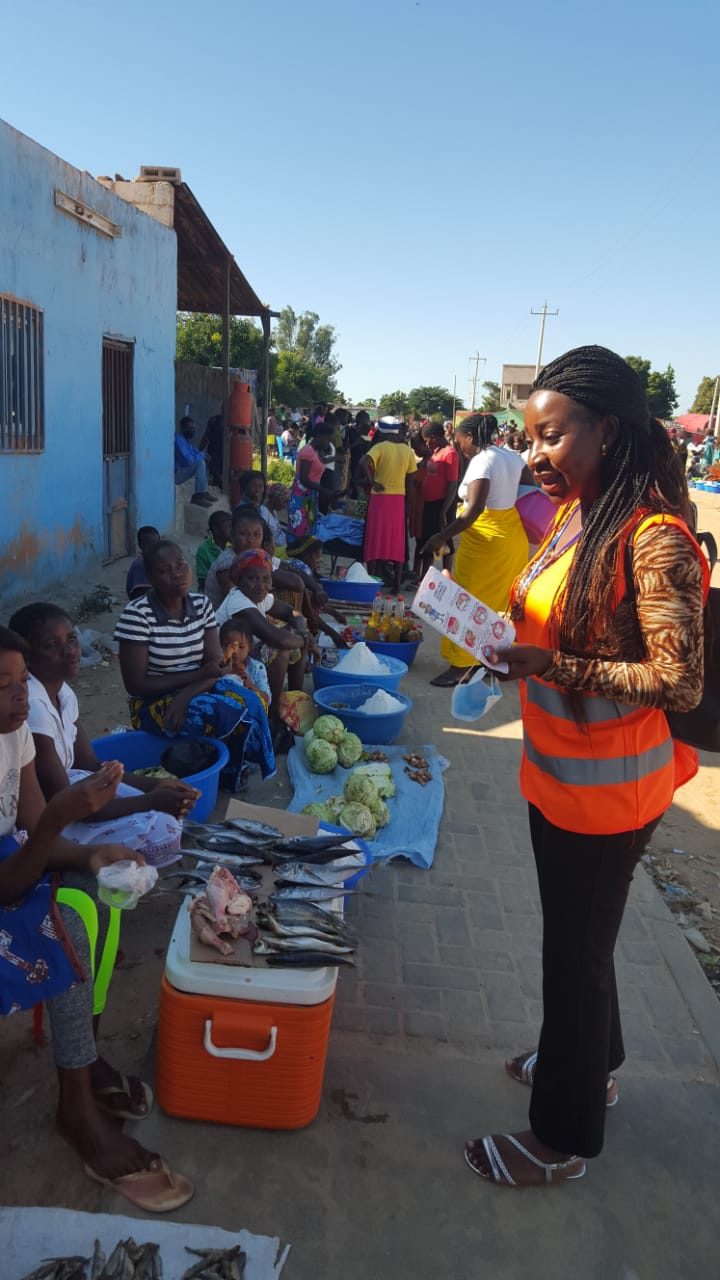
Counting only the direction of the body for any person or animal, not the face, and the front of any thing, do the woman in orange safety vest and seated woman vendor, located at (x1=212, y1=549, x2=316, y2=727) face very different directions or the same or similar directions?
very different directions

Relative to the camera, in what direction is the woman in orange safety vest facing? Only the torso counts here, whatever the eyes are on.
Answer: to the viewer's left

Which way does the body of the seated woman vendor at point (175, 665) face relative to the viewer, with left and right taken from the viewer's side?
facing the viewer and to the right of the viewer

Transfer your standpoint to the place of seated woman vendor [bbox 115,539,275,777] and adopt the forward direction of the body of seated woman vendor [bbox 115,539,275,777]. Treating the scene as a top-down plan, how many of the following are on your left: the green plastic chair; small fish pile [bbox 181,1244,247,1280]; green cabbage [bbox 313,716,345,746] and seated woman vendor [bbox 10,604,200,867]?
1

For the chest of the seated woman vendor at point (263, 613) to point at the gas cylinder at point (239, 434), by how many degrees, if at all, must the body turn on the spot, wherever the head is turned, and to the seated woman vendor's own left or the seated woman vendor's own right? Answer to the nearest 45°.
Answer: approximately 135° to the seated woman vendor's own left

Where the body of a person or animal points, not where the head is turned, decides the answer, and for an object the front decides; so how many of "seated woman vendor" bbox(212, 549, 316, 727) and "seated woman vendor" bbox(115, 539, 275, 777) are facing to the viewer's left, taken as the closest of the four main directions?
0

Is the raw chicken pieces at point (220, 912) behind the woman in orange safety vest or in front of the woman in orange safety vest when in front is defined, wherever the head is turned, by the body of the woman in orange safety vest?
in front

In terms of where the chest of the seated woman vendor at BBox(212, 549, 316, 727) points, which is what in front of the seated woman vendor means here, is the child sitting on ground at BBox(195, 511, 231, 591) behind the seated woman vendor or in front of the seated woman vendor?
behind

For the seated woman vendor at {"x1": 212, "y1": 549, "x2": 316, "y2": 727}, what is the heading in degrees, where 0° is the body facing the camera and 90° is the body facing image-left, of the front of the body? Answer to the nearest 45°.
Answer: approximately 315°

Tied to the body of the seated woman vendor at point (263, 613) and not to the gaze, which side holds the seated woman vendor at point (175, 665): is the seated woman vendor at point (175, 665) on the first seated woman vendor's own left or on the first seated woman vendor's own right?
on the first seated woman vendor's own right

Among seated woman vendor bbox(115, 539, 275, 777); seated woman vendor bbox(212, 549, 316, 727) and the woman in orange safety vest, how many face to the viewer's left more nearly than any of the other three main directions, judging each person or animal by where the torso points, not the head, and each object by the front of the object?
1

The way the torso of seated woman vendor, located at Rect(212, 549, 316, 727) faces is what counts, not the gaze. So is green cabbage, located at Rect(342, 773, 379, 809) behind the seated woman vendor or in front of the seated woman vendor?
in front

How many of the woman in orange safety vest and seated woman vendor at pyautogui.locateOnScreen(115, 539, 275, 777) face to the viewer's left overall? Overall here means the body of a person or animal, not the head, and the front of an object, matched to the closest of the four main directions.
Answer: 1
